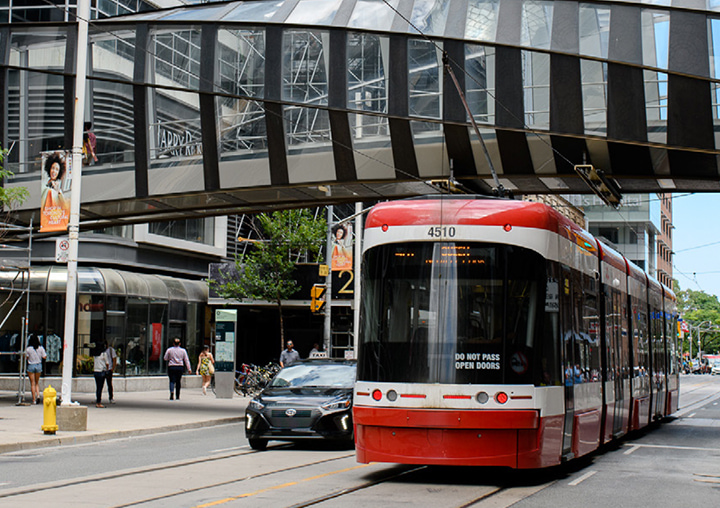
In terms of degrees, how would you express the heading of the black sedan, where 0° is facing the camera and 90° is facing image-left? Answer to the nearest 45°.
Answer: approximately 45°

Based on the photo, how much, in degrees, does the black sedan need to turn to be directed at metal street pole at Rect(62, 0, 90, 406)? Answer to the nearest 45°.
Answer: approximately 90° to its right

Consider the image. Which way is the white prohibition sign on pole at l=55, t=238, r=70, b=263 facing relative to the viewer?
toward the camera

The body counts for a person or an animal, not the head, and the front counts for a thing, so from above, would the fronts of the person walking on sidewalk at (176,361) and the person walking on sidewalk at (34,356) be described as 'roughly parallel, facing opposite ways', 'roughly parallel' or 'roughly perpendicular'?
roughly parallel

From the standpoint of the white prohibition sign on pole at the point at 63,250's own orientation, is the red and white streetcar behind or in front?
in front

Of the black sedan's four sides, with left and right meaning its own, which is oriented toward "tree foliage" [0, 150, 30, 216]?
right

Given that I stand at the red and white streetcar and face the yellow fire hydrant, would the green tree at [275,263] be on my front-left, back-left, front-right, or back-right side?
front-right
